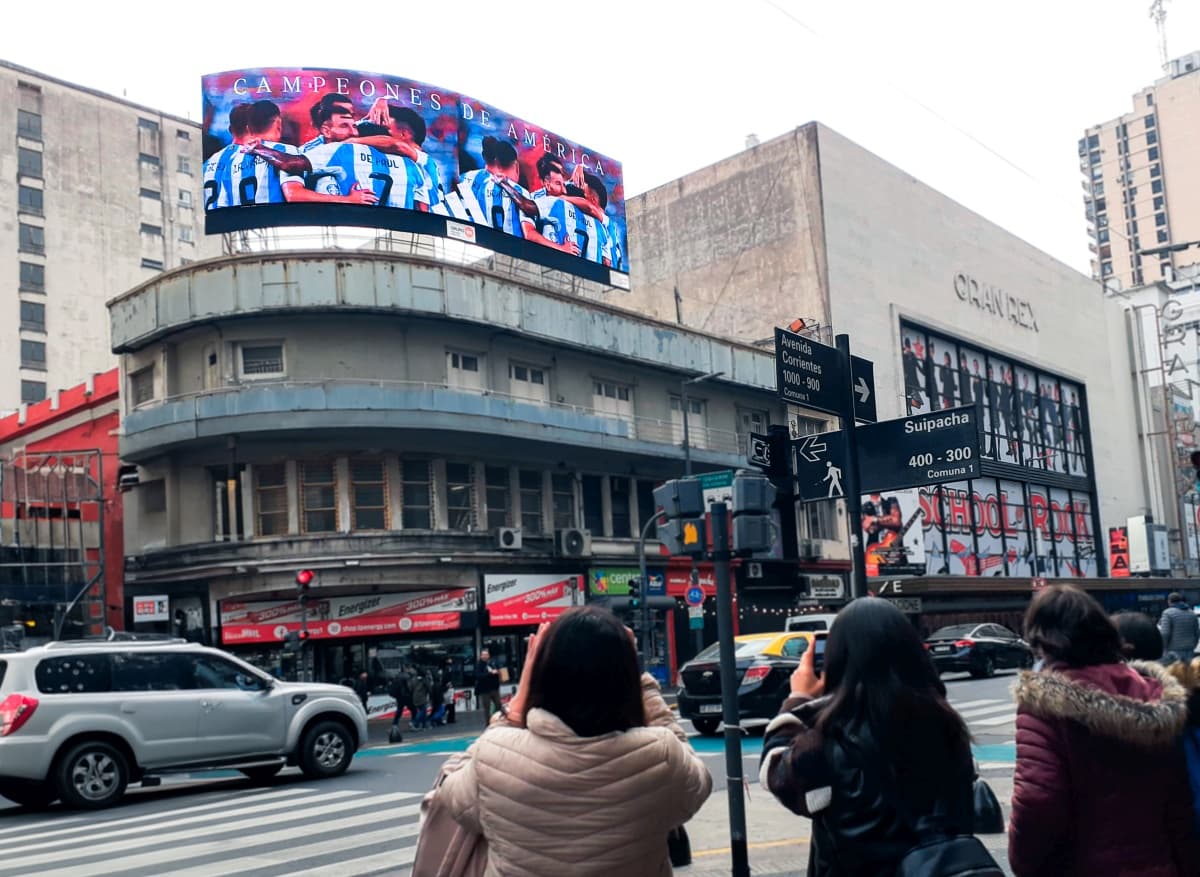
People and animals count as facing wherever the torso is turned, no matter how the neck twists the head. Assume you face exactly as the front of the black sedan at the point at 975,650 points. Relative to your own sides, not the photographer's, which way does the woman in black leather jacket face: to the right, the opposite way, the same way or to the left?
to the left

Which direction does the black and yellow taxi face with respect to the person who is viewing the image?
facing away from the viewer and to the right of the viewer

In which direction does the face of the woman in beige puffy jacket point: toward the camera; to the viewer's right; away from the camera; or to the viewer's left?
away from the camera

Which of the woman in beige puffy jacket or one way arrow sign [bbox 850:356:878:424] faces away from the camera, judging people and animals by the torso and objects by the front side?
the woman in beige puffy jacket

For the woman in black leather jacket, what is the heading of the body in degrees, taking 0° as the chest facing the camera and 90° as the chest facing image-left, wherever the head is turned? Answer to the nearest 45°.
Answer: approximately 135°

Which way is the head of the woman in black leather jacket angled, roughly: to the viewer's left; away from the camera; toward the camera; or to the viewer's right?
away from the camera

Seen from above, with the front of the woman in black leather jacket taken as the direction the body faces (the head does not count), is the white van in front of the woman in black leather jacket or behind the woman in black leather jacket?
in front

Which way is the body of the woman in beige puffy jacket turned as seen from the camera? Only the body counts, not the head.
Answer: away from the camera

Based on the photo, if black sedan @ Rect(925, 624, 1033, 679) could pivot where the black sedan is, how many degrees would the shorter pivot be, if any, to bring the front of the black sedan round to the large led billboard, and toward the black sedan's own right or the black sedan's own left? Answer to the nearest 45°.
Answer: approximately 135° to the black sedan's own left

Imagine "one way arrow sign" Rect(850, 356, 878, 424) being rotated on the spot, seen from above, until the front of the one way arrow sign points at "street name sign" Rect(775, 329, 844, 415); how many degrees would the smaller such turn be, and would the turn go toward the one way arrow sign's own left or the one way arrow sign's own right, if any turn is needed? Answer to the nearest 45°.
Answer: approximately 90° to the one way arrow sign's own right

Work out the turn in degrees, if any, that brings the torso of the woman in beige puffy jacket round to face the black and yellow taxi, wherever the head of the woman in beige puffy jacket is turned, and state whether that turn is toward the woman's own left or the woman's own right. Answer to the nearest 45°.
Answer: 0° — they already face it

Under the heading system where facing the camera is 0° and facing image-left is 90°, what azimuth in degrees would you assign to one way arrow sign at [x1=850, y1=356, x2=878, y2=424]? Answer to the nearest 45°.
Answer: approximately 315°

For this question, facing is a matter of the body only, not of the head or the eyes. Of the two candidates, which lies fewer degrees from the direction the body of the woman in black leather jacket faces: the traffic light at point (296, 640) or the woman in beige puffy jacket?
the traffic light

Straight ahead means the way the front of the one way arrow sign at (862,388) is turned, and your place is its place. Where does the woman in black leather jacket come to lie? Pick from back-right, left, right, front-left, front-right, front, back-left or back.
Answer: front-right

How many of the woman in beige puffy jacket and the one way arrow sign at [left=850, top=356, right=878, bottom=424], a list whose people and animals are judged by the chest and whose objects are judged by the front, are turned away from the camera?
1

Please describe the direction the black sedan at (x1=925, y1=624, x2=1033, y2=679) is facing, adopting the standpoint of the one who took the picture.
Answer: facing away from the viewer and to the right of the viewer
